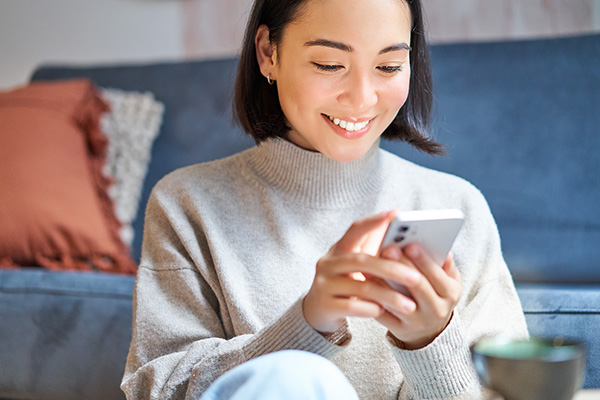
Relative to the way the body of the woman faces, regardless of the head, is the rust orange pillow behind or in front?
behind

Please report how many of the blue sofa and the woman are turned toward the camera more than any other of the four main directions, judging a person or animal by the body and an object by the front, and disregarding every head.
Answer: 2

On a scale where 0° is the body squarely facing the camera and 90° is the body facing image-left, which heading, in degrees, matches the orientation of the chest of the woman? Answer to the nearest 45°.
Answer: approximately 0°

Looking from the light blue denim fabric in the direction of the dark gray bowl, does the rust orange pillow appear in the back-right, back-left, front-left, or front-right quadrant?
back-left

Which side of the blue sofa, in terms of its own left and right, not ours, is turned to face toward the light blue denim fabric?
front

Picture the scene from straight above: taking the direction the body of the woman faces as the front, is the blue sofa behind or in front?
behind

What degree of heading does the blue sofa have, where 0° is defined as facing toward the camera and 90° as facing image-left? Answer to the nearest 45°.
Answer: approximately 0°

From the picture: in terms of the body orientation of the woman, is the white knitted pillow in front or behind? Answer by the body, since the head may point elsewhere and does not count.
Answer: behind

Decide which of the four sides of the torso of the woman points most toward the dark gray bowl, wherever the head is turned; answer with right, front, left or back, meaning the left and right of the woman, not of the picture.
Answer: front

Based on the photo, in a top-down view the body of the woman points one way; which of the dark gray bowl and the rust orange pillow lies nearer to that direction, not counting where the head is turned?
the dark gray bowl

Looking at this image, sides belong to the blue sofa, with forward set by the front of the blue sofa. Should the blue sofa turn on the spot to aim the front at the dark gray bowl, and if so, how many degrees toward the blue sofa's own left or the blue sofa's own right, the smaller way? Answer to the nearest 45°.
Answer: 0° — it already faces it
